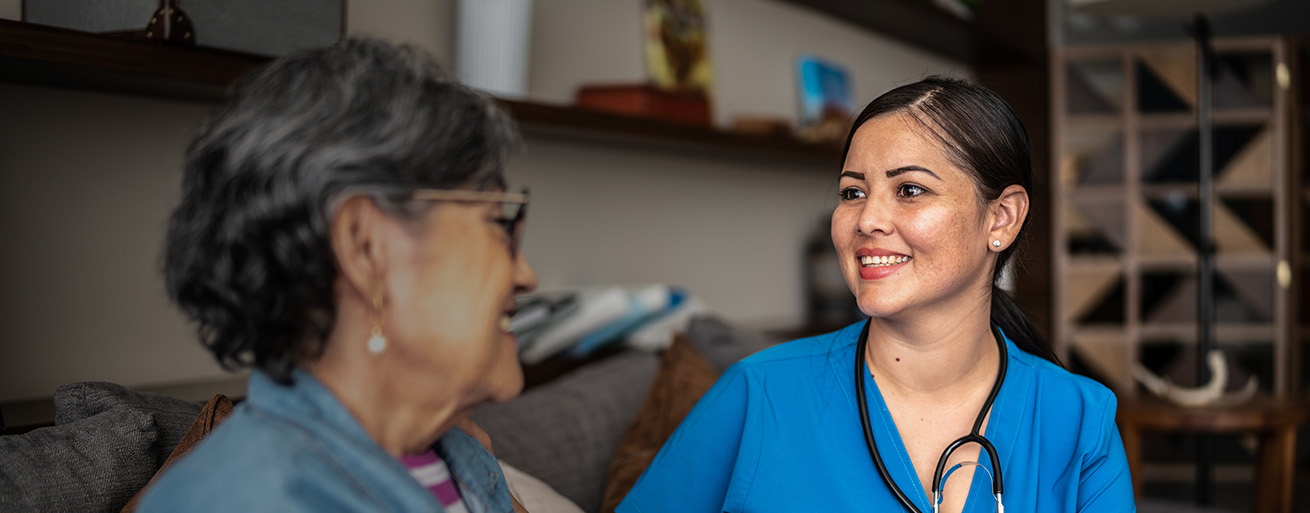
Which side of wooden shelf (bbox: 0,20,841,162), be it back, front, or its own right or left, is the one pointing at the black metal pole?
left

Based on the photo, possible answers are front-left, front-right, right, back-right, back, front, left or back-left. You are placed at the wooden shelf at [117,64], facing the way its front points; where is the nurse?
front-left

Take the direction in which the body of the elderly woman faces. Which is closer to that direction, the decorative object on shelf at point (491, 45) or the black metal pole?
the black metal pole

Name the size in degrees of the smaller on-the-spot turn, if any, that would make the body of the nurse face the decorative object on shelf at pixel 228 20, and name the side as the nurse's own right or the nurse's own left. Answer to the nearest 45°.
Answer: approximately 90° to the nurse's own right

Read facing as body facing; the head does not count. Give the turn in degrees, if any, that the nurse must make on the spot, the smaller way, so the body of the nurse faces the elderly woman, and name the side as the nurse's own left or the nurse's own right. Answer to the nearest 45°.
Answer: approximately 45° to the nurse's own right

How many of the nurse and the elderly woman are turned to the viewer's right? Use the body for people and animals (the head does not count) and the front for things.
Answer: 1

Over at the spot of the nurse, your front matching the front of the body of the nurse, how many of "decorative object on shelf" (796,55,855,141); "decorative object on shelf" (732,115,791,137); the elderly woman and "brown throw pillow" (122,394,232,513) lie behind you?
2

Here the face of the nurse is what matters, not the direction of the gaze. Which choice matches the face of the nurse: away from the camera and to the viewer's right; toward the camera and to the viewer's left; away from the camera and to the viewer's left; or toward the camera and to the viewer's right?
toward the camera and to the viewer's left

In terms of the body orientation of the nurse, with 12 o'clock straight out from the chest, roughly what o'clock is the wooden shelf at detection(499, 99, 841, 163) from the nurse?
The wooden shelf is roughly at 5 o'clock from the nurse.

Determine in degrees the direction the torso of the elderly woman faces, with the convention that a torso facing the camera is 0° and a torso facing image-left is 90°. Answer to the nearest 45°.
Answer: approximately 270°

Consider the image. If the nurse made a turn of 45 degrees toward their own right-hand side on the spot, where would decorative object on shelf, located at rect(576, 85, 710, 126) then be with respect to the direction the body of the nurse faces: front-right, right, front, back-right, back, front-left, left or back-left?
right

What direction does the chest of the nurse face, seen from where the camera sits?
toward the camera

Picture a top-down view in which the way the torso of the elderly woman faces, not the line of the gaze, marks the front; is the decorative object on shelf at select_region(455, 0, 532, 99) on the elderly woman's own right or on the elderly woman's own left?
on the elderly woman's own left

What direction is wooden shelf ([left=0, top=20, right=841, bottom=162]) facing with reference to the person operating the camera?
facing the viewer and to the right of the viewer
